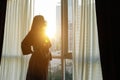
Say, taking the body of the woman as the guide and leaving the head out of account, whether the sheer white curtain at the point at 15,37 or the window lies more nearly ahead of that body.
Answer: the window

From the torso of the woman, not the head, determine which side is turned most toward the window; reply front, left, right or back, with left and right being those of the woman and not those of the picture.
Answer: front

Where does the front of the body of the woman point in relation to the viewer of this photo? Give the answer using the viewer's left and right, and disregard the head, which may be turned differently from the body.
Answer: facing away from the viewer and to the right of the viewer

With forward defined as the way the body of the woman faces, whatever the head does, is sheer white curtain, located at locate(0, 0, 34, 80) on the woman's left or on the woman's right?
on the woman's left

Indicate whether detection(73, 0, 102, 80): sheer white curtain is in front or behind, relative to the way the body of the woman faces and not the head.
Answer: in front
